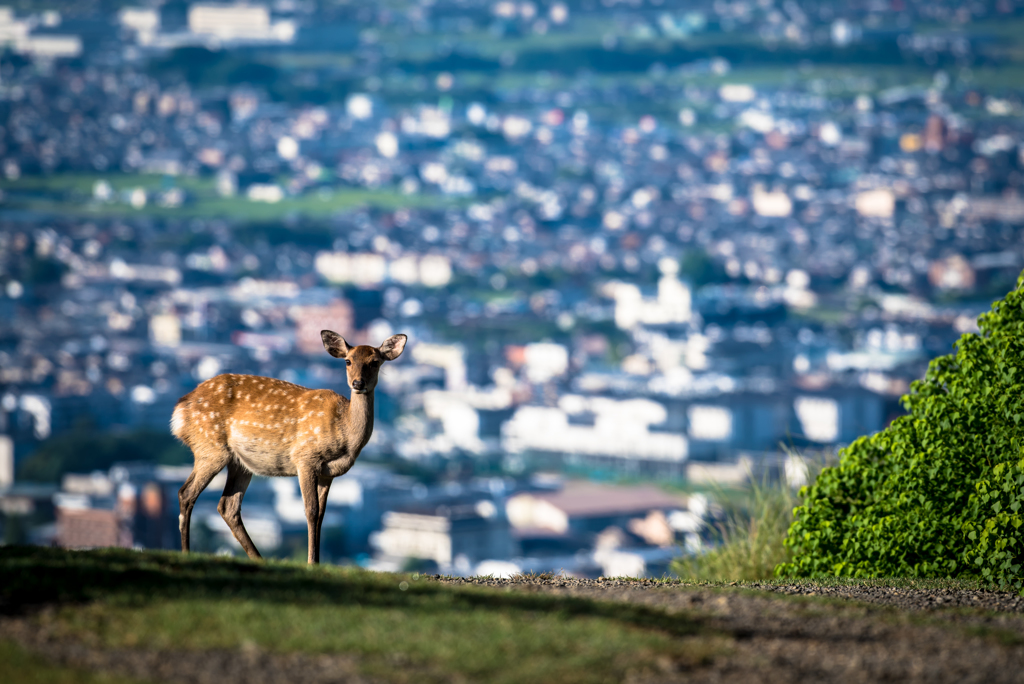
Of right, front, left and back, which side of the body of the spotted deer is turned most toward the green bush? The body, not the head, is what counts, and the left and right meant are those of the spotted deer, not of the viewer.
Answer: front

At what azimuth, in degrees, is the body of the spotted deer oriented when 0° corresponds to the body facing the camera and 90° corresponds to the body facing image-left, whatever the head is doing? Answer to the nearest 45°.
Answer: approximately 270°

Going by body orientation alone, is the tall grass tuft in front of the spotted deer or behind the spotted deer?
in front
